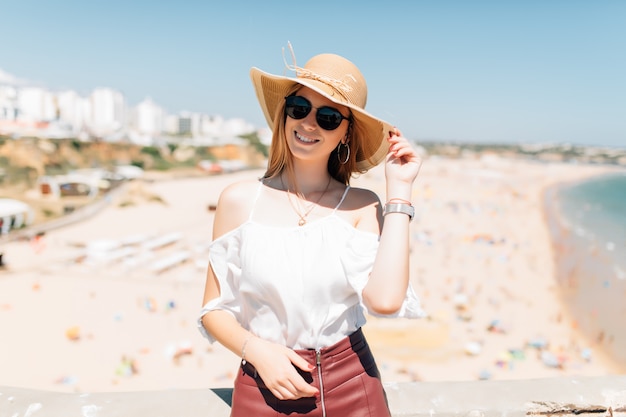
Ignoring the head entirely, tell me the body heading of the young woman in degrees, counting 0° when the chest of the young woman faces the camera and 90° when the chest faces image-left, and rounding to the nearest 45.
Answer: approximately 0°
